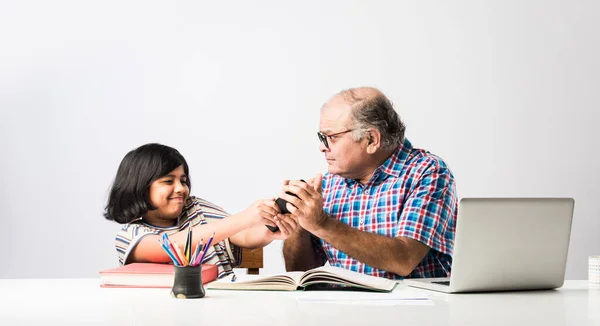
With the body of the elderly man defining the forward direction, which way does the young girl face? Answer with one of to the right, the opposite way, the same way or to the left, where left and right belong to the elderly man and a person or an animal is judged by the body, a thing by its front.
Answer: to the left

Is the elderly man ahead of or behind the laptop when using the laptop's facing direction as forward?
ahead

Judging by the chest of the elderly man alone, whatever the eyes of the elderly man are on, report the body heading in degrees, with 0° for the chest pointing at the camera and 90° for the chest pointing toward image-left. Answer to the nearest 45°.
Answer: approximately 45°

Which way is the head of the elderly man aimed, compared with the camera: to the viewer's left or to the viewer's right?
to the viewer's left

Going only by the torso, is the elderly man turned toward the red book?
yes

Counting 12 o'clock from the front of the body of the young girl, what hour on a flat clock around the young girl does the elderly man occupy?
The elderly man is roughly at 11 o'clock from the young girl.

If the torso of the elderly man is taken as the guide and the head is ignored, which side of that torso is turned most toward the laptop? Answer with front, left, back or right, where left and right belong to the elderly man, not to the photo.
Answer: left

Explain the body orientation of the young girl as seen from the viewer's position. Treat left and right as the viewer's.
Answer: facing the viewer and to the right of the viewer

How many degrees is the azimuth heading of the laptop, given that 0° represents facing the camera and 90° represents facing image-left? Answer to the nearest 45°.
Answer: approximately 135°

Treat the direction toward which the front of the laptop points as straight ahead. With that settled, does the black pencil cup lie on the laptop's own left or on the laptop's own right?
on the laptop's own left

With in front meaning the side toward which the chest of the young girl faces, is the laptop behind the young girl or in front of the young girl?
in front

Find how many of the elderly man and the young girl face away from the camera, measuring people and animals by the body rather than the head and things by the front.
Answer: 0

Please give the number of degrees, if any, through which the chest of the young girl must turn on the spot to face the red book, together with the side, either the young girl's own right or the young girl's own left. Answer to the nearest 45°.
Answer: approximately 45° to the young girl's own right

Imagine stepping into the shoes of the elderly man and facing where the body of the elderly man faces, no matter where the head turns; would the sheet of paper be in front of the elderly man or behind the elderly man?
in front
